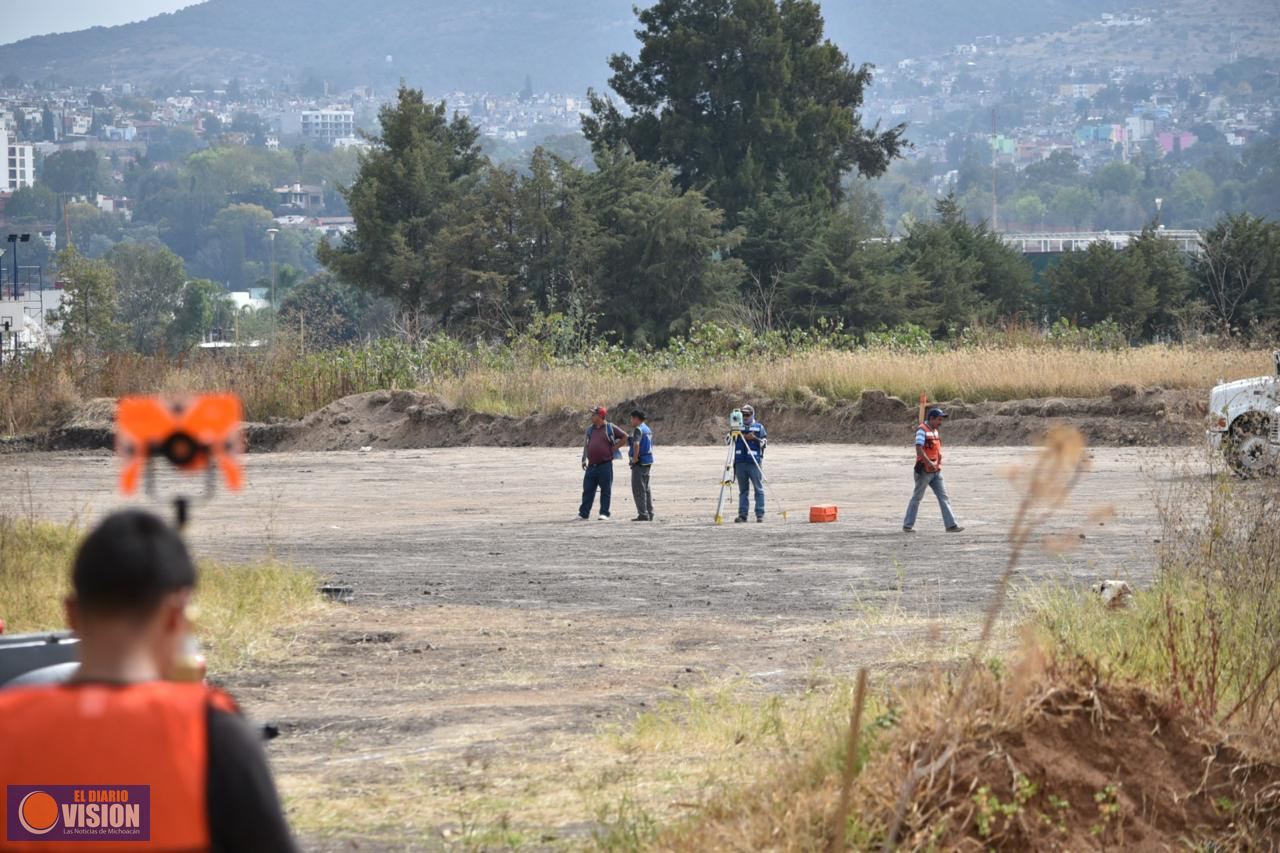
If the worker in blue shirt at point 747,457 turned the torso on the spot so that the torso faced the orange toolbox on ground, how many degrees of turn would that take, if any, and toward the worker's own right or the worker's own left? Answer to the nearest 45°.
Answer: approximately 135° to the worker's own left

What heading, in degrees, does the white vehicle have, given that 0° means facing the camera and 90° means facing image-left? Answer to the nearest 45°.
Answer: approximately 90°

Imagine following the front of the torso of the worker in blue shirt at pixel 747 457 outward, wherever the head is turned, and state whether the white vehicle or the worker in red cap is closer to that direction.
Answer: the worker in red cap

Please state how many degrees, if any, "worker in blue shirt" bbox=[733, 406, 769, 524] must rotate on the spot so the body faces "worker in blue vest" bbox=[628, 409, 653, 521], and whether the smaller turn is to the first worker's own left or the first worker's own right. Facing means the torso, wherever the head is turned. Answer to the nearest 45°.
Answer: approximately 45° to the first worker's own right

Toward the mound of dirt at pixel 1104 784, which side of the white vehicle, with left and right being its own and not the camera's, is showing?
left
